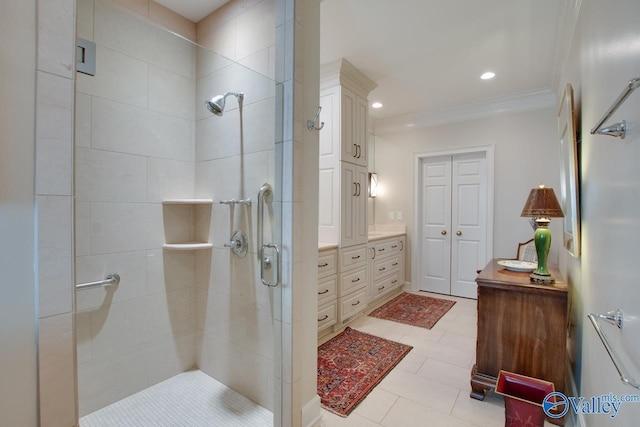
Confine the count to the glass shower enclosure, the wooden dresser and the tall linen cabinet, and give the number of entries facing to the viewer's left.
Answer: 1

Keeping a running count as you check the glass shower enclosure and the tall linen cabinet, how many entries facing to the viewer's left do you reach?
0

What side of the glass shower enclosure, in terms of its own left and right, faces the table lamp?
front

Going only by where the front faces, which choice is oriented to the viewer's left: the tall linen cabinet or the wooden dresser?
the wooden dresser

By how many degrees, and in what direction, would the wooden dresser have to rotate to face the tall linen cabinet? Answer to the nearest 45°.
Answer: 0° — it already faces it

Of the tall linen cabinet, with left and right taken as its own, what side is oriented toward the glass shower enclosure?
right

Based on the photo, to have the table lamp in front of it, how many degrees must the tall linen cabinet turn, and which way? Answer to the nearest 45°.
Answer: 0° — it already faces it

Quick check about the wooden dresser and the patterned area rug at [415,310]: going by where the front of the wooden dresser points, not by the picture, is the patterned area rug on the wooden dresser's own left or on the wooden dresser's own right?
on the wooden dresser's own right

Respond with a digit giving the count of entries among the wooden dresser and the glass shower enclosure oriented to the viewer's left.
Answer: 1

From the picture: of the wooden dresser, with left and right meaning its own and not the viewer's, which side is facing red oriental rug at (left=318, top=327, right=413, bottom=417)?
front

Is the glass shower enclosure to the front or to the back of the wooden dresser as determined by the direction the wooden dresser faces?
to the front

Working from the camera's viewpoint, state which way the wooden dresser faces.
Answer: facing to the left of the viewer

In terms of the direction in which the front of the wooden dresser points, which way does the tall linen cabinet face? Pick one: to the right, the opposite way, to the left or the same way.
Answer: the opposite way

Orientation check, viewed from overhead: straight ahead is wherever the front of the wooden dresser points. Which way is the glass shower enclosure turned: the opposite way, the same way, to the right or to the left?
the opposite way

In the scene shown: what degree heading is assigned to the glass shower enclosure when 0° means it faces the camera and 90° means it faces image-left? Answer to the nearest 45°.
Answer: approximately 315°
